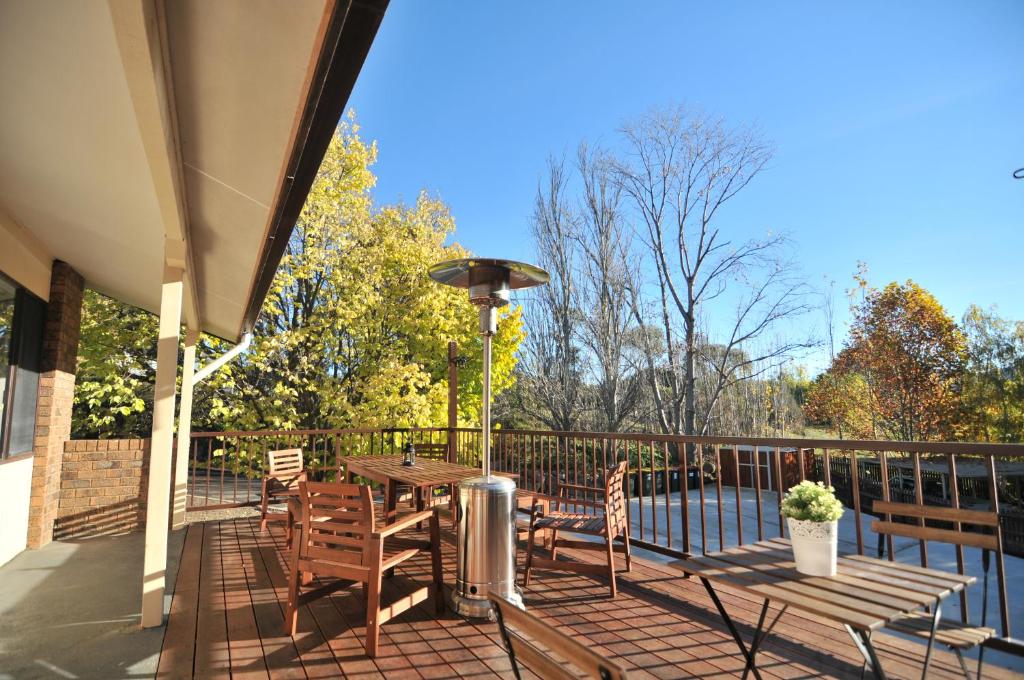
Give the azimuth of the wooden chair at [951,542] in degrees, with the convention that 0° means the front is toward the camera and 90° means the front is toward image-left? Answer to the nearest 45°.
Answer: approximately 45°

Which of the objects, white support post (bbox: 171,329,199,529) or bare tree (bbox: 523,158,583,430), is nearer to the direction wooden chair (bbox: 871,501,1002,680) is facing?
the white support post

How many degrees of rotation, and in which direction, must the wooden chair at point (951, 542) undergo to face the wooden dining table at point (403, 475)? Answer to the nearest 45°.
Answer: approximately 45° to its right

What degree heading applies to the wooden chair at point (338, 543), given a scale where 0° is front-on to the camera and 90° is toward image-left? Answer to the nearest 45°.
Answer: approximately 225°

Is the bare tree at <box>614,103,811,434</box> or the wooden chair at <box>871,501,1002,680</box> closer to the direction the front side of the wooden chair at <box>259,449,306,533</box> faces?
the wooden chair
